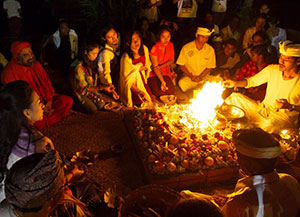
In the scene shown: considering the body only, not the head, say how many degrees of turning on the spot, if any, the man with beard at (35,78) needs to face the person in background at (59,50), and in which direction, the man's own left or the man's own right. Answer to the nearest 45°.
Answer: approximately 135° to the man's own left

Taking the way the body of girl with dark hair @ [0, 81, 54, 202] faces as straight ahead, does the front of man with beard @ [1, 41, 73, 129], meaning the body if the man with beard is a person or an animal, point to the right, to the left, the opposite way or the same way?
to the right

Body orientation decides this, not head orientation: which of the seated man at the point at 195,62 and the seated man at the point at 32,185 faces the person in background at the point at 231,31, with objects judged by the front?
the seated man at the point at 32,185

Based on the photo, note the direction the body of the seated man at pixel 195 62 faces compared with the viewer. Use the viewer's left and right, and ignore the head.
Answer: facing the viewer

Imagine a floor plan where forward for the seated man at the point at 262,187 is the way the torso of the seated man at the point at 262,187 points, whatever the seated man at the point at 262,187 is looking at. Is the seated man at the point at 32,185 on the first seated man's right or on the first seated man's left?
on the first seated man's left

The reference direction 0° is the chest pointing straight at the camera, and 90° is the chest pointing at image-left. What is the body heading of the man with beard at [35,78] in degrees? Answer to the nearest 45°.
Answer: approximately 315°

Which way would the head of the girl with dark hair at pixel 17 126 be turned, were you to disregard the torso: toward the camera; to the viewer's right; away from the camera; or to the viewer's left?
to the viewer's right

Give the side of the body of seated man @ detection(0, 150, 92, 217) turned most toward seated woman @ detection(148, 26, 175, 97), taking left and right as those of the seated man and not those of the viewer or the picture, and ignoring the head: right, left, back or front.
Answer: front

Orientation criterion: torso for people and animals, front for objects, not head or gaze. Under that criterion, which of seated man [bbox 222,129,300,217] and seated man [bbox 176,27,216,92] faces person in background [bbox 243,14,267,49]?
seated man [bbox 222,129,300,217]

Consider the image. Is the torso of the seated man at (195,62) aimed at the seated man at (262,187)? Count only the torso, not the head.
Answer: yes

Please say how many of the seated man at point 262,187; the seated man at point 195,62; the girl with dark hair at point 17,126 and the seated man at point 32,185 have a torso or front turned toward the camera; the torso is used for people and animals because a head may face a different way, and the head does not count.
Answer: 1

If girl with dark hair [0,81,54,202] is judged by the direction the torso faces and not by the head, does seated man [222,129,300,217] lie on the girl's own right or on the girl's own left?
on the girl's own right

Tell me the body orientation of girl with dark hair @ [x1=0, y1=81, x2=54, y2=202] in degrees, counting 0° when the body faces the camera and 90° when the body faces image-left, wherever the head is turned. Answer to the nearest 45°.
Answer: approximately 225°

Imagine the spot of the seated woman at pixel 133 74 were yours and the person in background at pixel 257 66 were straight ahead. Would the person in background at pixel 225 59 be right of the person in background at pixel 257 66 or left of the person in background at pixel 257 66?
left

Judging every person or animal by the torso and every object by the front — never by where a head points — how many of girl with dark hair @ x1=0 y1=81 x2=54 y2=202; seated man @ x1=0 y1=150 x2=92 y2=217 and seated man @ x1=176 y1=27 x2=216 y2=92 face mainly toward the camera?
1

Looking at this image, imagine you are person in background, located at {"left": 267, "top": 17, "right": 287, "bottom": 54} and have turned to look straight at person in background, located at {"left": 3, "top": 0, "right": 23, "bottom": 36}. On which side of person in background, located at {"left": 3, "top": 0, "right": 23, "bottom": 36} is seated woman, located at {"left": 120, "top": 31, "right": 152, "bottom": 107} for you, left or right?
left

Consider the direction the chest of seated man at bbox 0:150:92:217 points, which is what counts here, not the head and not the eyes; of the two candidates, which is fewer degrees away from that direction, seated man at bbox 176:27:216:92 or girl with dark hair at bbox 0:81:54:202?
the seated man

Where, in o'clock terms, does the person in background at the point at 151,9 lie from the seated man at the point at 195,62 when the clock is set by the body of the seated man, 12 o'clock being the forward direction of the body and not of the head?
The person in background is roughly at 5 o'clock from the seated man.

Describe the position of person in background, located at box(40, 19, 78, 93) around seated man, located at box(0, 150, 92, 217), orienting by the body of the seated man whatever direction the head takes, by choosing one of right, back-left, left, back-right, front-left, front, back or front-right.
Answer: front-left
